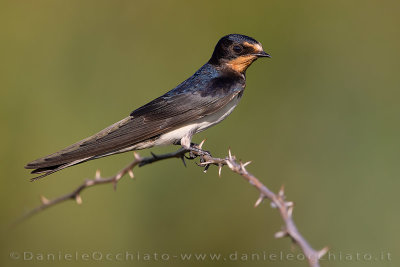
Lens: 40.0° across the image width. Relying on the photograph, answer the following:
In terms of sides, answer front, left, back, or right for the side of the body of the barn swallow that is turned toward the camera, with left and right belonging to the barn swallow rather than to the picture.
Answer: right
